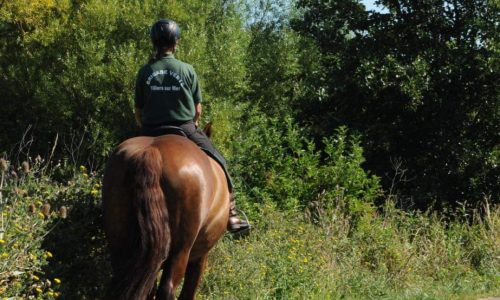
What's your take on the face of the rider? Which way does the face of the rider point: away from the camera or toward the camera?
away from the camera

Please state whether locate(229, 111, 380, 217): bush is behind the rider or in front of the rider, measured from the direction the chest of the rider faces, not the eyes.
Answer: in front

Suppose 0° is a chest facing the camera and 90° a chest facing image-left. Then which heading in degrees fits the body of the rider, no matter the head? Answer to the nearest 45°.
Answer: approximately 180°
